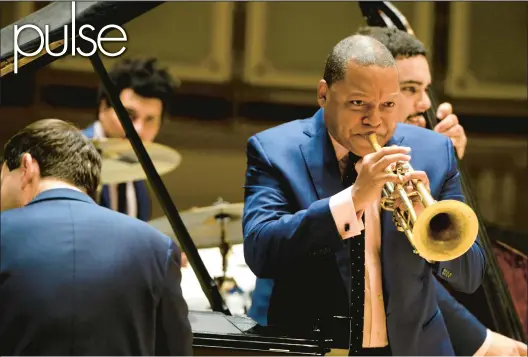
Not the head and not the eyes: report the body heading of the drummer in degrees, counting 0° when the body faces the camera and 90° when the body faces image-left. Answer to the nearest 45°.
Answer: approximately 315°

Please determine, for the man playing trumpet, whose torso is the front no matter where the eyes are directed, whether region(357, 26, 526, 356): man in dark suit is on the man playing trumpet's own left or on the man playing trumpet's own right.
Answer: on the man playing trumpet's own left

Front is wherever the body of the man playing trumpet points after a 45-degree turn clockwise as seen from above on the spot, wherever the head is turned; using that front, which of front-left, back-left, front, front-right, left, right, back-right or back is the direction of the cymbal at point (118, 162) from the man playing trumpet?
back-right

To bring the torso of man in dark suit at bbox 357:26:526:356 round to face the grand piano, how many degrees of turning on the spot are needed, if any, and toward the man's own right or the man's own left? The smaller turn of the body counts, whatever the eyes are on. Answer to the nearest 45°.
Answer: approximately 90° to the man's own right

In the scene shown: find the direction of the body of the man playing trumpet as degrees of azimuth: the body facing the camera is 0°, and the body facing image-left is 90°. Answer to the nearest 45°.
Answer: approximately 315°
